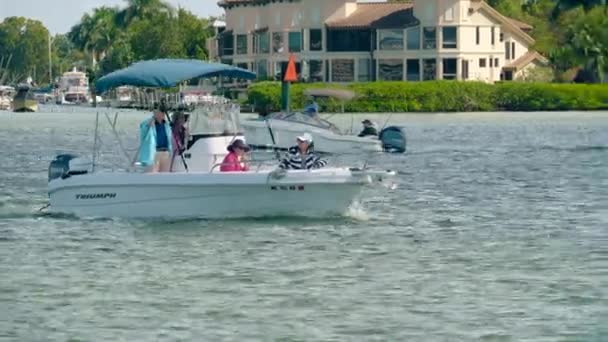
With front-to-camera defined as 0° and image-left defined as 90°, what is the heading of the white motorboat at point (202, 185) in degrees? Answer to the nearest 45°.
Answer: approximately 270°
